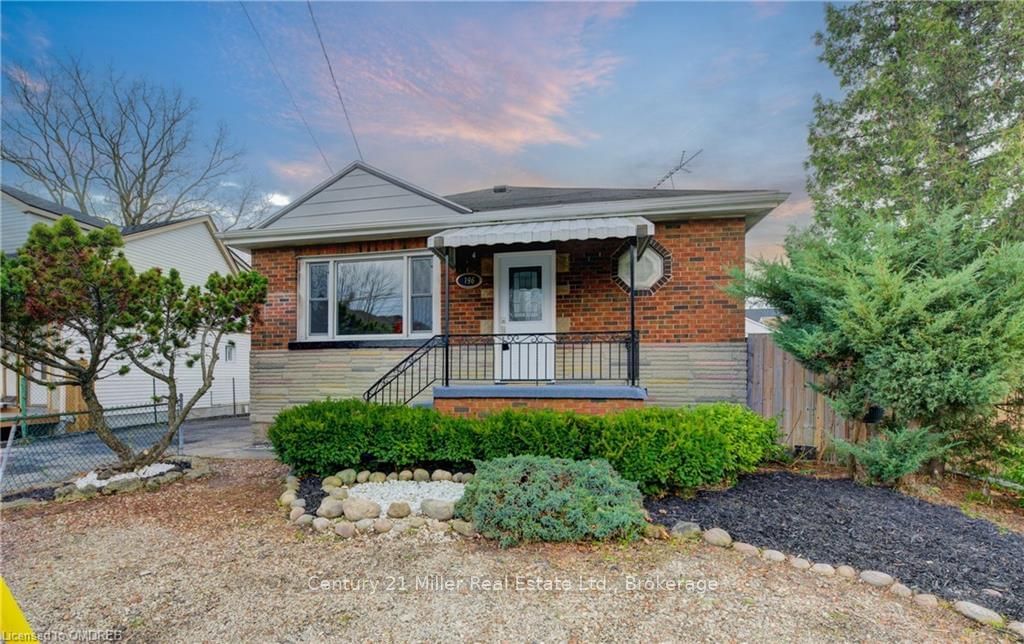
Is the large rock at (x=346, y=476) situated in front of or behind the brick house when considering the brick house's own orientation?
in front

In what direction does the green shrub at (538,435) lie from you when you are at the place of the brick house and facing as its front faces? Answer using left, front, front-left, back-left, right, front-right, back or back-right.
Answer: front

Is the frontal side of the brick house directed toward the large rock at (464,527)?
yes

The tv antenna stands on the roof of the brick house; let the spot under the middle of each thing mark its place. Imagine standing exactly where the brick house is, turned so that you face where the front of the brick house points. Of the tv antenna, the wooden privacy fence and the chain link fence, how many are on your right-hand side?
1

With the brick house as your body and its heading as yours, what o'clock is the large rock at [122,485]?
The large rock is roughly at 2 o'clock from the brick house.

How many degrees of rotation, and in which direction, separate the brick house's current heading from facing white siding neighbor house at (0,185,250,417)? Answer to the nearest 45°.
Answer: approximately 135° to its right

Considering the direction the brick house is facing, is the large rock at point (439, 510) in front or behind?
in front

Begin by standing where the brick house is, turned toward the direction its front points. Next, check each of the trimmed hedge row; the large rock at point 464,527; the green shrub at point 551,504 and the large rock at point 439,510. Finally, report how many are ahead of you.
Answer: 4

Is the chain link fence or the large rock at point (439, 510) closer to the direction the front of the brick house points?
the large rock

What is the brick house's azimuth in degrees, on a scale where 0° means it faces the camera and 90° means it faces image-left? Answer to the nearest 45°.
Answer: approximately 0°

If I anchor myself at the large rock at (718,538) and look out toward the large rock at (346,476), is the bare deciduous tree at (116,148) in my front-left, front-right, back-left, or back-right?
front-right

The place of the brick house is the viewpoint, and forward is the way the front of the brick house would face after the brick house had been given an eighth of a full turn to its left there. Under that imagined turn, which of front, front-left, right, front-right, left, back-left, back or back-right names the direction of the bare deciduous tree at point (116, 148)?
back

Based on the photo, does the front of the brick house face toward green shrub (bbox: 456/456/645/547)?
yes

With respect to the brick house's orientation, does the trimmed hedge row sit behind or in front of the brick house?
in front

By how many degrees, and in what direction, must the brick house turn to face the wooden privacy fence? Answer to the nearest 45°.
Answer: approximately 90° to its left
